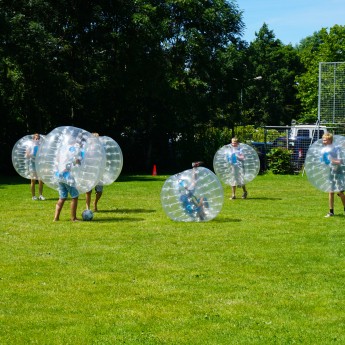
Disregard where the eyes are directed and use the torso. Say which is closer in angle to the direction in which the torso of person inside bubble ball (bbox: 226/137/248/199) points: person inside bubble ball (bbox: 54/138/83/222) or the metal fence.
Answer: the person inside bubble ball

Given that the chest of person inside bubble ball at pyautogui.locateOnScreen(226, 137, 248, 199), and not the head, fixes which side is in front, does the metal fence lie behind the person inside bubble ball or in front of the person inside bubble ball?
behind

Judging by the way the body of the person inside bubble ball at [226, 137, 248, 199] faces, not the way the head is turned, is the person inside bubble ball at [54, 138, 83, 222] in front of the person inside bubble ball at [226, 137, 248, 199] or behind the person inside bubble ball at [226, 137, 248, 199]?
in front

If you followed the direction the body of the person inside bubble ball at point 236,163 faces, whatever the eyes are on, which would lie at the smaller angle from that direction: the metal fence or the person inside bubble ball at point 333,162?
the person inside bubble ball

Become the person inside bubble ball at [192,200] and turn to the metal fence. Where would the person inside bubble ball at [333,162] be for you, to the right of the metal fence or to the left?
right

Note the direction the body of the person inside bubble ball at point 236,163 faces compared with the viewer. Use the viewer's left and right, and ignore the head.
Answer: facing the viewer and to the left of the viewer

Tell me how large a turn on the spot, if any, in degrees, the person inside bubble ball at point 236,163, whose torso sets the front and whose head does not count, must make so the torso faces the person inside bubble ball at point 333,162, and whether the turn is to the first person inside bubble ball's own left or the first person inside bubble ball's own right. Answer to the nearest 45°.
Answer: approximately 90° to the first person inside bubble ball's own left
